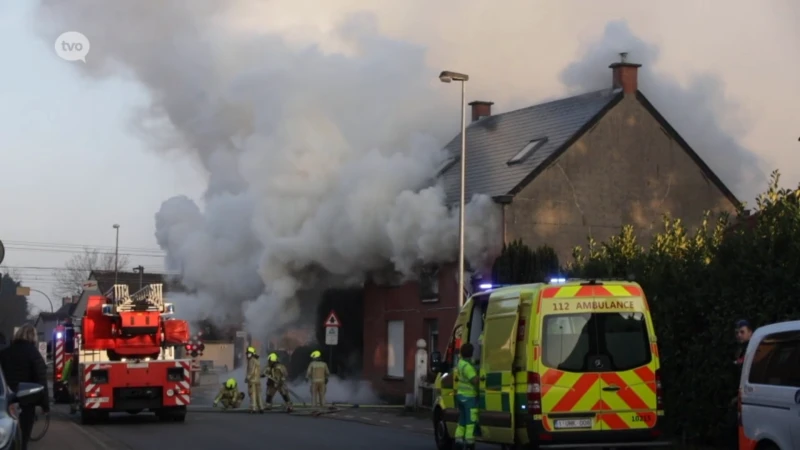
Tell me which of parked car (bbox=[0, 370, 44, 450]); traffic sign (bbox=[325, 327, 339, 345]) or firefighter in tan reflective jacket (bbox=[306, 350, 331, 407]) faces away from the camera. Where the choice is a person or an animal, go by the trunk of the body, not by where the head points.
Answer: the firefighter in tan reflective jacket

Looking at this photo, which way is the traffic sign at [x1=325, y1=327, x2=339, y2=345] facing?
toward the camera

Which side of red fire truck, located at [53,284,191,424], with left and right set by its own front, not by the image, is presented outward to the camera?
back

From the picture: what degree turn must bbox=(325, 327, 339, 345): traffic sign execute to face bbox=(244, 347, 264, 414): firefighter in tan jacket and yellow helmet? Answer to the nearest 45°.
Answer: approximately 45° to its right

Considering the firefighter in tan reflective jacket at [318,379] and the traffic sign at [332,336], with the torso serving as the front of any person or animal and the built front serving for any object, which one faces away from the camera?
the firefighter in tan reflective jacket

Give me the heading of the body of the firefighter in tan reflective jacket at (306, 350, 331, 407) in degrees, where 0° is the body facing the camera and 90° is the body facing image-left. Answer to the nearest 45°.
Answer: approximately 180°

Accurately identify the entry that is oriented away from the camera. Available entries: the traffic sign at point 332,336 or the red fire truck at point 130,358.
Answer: the red fire truck

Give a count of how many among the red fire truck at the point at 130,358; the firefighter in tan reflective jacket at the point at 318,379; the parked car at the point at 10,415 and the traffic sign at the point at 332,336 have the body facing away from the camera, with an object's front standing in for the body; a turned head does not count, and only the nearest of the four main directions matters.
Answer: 2

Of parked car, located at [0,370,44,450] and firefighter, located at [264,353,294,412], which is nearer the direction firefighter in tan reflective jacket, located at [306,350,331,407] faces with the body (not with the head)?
the firefighter

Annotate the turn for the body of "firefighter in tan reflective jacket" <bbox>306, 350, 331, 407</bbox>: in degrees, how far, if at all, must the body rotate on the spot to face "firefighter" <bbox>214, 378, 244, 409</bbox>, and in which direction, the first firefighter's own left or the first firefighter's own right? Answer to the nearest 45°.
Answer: approximately 45° to the first firefighter's own left

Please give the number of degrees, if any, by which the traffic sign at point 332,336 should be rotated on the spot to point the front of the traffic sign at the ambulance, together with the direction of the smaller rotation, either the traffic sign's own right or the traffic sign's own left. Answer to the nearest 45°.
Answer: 0° — it already faces it
